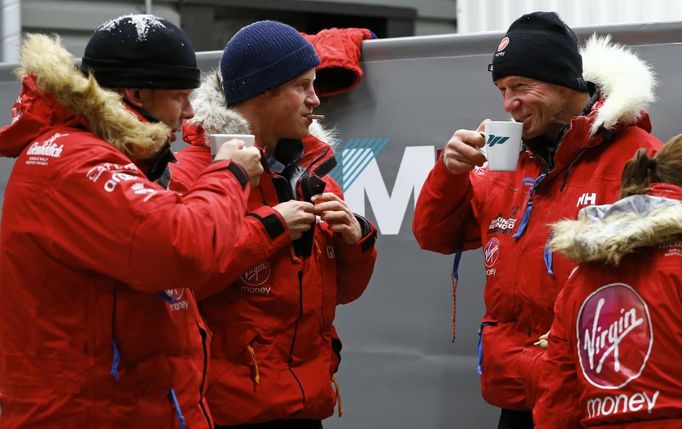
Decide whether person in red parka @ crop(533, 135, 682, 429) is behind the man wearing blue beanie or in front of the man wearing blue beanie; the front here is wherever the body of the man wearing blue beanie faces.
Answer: in front

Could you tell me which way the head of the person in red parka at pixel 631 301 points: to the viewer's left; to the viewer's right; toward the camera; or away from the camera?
away from the camera

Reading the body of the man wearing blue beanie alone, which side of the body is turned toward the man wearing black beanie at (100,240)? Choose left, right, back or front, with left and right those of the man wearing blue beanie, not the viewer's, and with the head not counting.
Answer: right

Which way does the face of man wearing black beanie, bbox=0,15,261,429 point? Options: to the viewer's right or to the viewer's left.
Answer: to the viewer's right

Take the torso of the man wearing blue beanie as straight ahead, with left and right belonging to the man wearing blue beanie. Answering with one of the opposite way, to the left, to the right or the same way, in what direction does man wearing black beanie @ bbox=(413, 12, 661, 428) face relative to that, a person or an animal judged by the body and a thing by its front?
to the right

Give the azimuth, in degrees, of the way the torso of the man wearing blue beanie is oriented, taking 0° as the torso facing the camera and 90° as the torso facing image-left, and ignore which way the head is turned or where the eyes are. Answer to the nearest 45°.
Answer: approximately 315°

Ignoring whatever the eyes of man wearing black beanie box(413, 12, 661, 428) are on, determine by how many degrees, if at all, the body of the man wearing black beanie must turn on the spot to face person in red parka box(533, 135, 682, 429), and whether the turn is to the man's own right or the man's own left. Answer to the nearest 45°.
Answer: approximately 45° to the man's own left

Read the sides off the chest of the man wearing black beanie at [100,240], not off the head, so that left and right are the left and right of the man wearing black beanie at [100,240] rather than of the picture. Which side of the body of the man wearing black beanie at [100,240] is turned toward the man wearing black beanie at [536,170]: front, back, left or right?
front

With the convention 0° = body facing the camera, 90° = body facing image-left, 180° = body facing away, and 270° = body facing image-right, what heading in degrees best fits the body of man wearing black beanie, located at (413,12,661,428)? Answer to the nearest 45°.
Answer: approximately 45°

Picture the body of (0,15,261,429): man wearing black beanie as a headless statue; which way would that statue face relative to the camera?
to the viewer's right

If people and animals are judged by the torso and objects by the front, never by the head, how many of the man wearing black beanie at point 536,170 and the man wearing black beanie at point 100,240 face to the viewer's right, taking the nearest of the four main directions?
1
